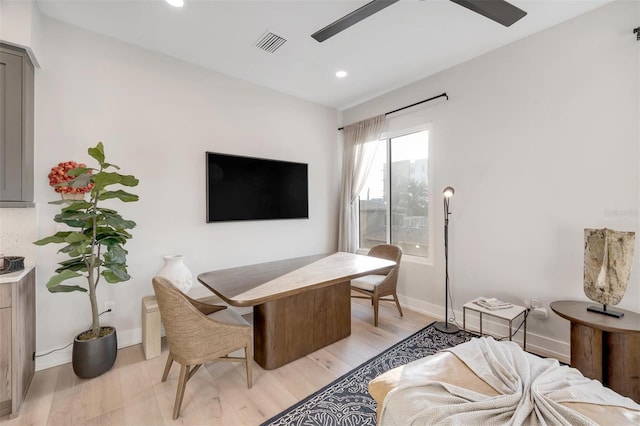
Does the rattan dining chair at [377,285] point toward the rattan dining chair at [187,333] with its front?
yes

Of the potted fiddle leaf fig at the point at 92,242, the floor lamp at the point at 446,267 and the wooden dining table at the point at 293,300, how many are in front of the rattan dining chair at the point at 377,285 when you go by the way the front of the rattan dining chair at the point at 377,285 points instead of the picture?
2

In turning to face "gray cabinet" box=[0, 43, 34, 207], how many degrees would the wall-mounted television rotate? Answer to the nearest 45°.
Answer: approximately 90° to its right

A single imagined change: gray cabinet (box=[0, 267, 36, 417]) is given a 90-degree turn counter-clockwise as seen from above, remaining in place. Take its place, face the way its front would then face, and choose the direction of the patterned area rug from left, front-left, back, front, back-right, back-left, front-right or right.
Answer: front-right

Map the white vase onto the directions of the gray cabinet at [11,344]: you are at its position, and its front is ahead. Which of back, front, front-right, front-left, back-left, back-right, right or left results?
left

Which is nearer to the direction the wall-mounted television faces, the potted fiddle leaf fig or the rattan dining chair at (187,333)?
the rattan dining chair

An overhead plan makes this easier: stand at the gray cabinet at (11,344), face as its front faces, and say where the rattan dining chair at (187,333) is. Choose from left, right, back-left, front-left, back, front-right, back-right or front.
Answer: front-left

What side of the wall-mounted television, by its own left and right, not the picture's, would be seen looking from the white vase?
right

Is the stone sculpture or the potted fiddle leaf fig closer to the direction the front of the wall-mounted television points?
the stone sculpture

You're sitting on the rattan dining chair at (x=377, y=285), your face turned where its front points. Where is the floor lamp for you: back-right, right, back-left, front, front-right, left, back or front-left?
back-left
